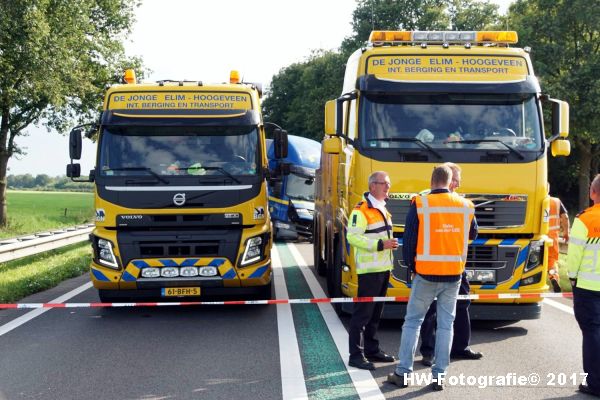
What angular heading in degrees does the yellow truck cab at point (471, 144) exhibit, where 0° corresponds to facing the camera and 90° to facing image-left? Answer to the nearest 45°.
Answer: approximately 0°

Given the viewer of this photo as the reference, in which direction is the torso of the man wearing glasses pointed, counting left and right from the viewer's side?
facing the viewer and to the right of the viewer

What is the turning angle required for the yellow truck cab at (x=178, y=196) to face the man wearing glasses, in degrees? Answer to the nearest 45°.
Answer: approximately 45° to its left

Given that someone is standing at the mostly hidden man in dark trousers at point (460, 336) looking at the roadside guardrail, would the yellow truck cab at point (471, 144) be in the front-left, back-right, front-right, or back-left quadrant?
front-right

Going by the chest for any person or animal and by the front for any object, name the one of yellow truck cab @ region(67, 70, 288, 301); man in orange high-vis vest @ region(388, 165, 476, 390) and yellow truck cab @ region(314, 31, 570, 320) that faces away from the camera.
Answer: the man in orange high-vis vest

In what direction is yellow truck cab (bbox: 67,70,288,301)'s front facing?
toward the camera

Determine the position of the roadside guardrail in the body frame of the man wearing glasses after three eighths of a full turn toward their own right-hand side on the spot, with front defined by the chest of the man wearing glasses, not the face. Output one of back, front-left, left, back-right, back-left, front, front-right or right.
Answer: front-right

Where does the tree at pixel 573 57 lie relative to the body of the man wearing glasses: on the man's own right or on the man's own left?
on the man's own left

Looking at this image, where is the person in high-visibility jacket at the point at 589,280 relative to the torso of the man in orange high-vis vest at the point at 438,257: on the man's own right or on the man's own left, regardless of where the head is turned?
on the man's own right

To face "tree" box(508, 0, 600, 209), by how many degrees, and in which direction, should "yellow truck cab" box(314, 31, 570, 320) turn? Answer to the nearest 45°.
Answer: approximately 180°

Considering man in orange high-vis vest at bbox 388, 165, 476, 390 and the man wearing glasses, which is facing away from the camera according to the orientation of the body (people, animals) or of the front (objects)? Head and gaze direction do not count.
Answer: the man in orange high-vis vest

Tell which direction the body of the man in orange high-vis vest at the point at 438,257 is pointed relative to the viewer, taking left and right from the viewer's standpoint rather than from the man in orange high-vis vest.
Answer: facing away from the viewer

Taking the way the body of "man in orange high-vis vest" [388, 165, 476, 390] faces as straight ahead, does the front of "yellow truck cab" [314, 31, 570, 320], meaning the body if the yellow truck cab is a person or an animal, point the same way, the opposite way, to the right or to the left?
the opposite way

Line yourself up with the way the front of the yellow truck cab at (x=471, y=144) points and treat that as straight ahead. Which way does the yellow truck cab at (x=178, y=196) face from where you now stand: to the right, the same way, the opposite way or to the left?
the same way

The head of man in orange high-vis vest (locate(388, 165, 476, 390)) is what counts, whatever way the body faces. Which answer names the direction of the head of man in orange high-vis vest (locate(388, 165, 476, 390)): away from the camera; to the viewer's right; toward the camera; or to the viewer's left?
away from the camera

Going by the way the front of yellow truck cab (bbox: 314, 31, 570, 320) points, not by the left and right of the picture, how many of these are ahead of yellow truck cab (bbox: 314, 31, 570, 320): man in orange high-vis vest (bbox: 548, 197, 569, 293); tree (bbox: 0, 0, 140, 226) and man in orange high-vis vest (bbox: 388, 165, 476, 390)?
1

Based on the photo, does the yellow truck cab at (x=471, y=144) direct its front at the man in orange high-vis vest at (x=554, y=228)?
no

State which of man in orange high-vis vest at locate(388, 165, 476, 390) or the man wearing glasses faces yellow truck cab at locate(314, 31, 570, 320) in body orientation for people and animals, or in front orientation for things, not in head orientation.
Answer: the man in orange high-vis vest

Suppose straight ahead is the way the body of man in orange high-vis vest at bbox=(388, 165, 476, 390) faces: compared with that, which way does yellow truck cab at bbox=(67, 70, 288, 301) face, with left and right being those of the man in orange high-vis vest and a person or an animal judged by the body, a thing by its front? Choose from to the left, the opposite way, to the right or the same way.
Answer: the opposite way

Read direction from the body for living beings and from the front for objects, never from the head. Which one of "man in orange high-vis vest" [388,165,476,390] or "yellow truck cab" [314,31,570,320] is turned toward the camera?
the yellow truck cab
